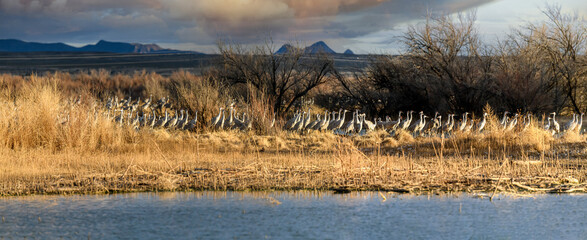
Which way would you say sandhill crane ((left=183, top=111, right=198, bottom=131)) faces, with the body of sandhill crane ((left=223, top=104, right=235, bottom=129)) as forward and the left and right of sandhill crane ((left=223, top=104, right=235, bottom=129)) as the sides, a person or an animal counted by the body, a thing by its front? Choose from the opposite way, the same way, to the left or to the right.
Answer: the same way

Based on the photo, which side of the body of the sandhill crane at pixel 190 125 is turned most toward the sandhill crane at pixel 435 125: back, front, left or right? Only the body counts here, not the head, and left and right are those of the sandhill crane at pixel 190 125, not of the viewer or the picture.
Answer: front

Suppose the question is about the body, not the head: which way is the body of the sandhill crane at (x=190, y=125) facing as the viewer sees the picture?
to the viewer's right

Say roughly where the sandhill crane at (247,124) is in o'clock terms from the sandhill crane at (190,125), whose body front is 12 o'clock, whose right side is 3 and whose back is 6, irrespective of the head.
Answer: the sandhill crane at (247,124) is roughly at 1 o'clock from the sandhill crane at (190,125).

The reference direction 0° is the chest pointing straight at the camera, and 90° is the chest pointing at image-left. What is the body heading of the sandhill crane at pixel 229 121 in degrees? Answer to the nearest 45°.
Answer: approximately 270°

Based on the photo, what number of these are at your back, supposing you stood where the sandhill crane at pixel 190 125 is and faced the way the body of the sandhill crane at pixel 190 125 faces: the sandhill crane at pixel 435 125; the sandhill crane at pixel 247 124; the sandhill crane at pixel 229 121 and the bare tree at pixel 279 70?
0

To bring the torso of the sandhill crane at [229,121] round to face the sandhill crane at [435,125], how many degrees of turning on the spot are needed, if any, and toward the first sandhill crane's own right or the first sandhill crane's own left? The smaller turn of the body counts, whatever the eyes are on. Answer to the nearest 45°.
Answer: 0° — it already faces it

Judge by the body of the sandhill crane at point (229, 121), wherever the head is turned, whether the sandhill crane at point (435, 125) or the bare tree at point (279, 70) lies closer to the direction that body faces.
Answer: the sandhill crane

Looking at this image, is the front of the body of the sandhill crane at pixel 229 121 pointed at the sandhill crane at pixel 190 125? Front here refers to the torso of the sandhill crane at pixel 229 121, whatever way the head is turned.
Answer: no
